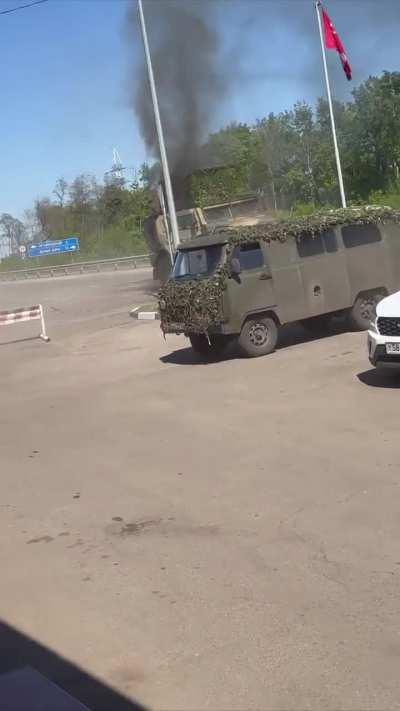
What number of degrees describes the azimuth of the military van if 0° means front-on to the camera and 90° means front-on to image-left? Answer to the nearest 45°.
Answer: approximately 45°

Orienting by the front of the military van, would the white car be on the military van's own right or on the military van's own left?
on the military van's own left
